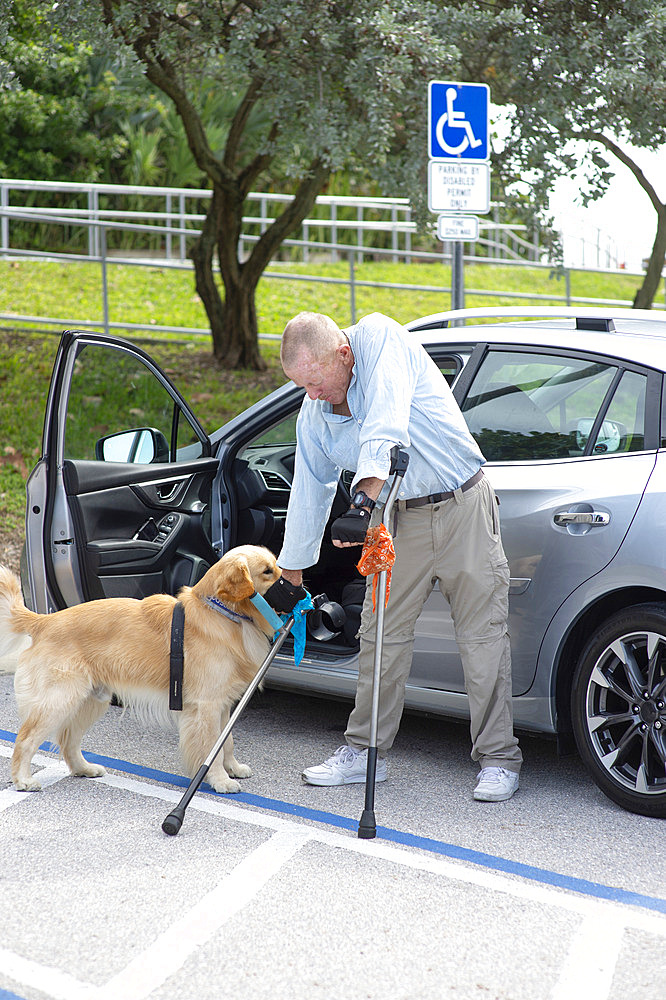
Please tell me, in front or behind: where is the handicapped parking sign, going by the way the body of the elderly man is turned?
behind

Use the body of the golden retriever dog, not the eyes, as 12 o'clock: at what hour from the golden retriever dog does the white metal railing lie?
The white metal railing is roughly at 9 o'clock from the golden retriever dog.

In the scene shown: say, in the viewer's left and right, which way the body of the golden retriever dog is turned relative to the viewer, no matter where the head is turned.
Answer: facing to the right of the viewer

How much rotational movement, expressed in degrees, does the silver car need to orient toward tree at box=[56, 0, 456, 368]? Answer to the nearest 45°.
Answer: approximately 45° to its right

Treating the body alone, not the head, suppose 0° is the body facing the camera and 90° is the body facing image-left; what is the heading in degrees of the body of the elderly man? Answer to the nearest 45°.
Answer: approximately 45°

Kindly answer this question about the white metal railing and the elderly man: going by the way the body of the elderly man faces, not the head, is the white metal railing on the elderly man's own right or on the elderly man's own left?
on the elderly man's own right

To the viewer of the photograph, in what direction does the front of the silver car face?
facing away from the viewer and to the left of the viewer

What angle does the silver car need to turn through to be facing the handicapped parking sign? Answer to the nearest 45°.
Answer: approximately 45° to its right

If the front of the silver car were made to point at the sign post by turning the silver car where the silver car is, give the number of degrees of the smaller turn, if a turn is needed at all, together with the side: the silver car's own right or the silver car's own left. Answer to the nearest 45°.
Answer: approximately 45° to the silver car's own right
